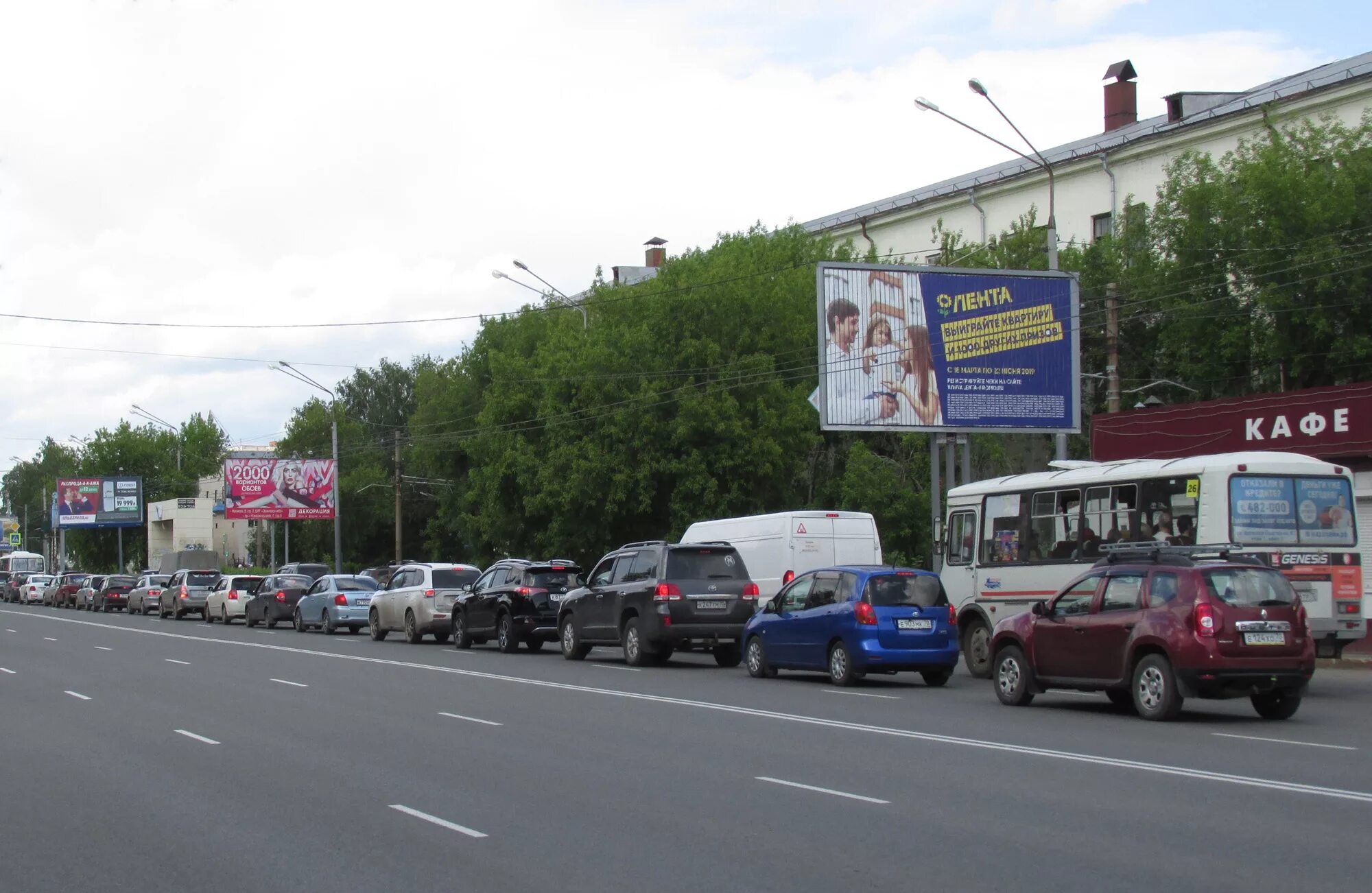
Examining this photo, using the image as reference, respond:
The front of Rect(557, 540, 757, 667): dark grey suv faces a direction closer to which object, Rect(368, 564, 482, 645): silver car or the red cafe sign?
the silver car

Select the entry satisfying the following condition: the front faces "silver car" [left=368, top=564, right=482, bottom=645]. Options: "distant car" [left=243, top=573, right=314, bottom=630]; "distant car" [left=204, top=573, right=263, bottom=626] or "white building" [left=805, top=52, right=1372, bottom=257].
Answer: the white building

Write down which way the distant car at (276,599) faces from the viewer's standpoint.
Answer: facing away from the viewer and to the left of the viewer

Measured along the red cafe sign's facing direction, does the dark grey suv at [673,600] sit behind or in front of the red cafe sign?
in front

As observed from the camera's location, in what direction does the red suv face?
facing away from the viewer and to the left of the viewer

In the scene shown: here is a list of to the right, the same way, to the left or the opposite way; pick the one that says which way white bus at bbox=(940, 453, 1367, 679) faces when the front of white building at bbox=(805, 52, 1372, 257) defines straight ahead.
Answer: to the right

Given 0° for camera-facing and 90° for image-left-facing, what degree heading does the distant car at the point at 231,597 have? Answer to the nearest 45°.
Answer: approximately 135°

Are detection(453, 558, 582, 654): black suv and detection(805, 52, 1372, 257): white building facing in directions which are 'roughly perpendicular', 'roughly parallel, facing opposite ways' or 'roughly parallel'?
roughly perpendicular

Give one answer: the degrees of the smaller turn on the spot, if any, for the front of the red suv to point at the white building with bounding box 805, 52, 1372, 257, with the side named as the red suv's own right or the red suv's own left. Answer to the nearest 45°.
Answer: approximately 45° to the red suv's own right

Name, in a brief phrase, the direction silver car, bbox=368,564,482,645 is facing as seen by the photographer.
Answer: facing away from the viewer and to the left of the viewer

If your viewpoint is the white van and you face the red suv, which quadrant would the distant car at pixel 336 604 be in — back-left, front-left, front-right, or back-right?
back-right

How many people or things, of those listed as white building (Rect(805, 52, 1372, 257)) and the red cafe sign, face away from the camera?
0

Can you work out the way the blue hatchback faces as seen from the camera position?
facing away from the viewer and to the left of the viewer

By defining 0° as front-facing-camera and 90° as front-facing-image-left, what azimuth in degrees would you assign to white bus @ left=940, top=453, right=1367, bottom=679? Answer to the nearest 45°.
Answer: approximately 135°

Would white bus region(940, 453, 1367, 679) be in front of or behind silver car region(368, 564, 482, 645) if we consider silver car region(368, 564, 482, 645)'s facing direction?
behind

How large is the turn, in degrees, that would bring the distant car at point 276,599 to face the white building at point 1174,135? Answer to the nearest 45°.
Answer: approximately 135° to its right
